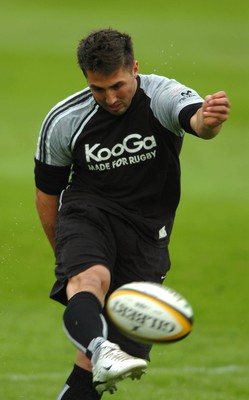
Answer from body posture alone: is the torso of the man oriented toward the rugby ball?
yes

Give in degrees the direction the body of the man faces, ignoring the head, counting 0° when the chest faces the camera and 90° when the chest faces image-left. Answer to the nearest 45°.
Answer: approximately 0°
